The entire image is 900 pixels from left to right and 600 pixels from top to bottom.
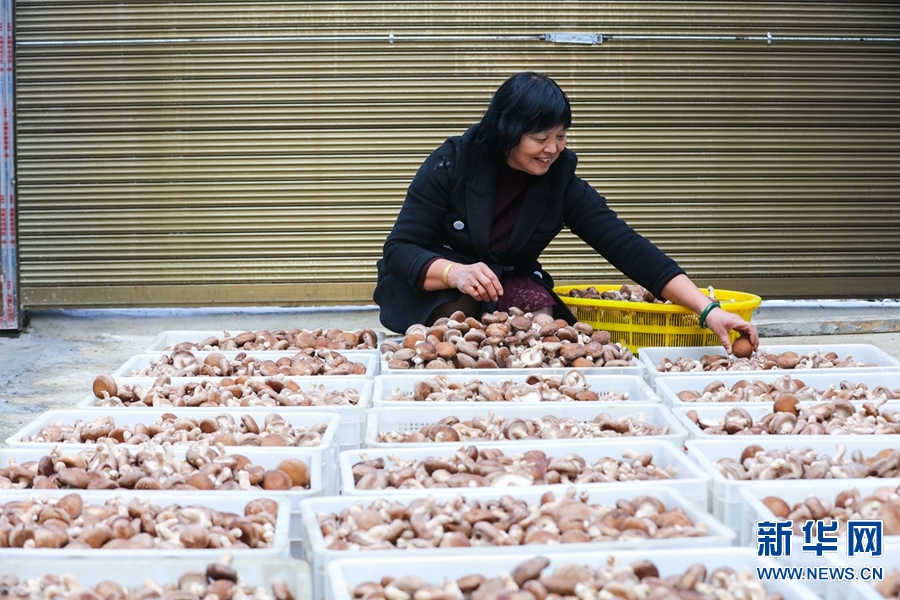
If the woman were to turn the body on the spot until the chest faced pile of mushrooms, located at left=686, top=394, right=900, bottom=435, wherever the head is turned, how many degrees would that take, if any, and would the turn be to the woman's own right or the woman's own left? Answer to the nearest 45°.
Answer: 0° — they already face it

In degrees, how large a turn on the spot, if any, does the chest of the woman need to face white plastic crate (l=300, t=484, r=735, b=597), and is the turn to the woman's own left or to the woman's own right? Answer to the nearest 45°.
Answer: approximately 45° to the woman's own right

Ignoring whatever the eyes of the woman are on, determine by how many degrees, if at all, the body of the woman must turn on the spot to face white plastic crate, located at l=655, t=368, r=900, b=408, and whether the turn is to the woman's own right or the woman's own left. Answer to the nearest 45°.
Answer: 0° — they already face it

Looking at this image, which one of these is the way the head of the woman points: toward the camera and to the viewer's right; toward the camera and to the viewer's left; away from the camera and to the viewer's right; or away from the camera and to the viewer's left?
toward the camera and to the viewer's right

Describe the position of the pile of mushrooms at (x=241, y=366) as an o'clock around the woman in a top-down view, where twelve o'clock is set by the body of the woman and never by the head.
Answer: The pile of mushrooms is roughly at 3 o'clock from the woman.

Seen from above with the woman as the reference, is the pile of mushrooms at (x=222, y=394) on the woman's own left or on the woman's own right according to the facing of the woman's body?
on the woman's own right

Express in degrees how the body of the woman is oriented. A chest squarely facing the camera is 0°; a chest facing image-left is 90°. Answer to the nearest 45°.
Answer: approximately 315°
